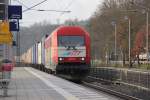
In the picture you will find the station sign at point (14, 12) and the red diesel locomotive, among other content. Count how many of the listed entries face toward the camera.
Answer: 2

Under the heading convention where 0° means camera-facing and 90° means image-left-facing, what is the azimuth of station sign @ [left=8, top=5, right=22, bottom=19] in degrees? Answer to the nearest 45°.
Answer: approximately 0°

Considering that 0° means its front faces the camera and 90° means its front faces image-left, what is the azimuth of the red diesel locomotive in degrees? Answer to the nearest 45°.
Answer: approximately 0°

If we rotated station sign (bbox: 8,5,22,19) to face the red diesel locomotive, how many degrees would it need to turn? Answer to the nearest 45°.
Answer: approximately 135° to its left
